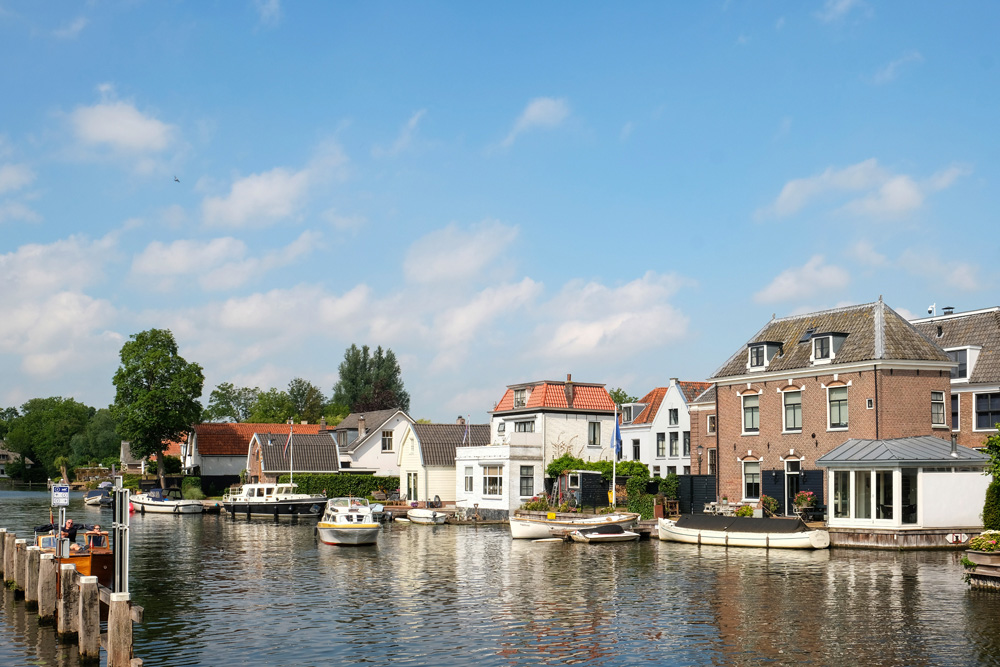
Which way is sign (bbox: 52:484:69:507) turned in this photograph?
toward the camera

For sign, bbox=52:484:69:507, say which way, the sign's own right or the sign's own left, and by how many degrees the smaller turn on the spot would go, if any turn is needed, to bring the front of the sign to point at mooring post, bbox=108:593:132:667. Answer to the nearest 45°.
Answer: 0° — it already faces it

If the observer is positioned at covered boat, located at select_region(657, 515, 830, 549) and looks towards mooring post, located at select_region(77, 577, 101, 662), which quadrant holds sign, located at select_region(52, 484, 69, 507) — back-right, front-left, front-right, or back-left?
front-right

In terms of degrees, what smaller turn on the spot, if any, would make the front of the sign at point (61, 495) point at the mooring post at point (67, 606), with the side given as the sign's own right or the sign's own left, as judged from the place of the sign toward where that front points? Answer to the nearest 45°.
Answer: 0° — it already faces it

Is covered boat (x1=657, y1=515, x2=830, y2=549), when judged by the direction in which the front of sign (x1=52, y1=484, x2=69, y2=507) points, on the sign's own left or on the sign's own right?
on the sign's own left

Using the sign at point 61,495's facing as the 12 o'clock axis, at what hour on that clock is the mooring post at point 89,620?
The mooring post is roughly at 12 o'clock from the sign.
